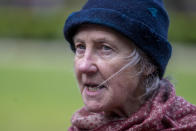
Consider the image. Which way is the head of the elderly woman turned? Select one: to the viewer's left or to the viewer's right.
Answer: to the viewer's left

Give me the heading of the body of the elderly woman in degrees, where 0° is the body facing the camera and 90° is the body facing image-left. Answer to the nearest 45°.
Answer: approximately 45°
